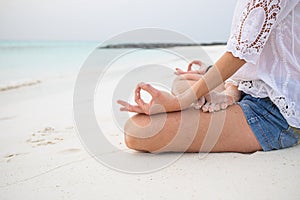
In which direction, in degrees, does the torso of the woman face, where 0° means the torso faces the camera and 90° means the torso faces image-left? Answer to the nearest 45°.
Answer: approximately 90°
